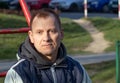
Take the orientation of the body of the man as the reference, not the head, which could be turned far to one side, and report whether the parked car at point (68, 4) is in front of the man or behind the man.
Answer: behind

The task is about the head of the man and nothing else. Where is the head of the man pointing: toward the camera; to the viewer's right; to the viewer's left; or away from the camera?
toward the camera

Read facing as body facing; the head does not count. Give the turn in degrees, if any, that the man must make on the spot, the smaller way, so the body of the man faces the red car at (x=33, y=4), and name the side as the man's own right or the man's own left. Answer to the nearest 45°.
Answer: approximately 180°

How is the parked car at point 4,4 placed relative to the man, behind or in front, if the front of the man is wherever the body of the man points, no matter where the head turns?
behind

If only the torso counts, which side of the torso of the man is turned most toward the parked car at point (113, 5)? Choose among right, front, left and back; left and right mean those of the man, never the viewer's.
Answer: back

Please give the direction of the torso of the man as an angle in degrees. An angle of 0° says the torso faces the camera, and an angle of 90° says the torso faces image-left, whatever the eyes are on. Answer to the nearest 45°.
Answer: approximately 0°

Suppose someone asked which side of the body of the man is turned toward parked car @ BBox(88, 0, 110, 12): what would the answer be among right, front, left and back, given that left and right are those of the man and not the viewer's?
back

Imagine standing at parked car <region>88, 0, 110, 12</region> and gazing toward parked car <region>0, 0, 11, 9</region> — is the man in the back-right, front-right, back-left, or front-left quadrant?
front-left

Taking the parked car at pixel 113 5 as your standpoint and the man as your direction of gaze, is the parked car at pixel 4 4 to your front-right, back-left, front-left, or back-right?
front-right
